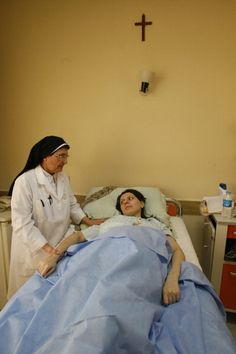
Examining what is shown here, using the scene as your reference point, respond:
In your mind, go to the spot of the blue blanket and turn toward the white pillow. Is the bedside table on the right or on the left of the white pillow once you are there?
right

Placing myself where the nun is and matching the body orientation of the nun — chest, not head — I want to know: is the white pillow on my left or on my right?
on my left

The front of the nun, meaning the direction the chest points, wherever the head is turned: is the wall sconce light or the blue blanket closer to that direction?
the blue blanket

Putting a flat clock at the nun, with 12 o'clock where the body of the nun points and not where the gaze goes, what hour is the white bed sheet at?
The white bed sheet is roughly at 11 o'clock from the nun.

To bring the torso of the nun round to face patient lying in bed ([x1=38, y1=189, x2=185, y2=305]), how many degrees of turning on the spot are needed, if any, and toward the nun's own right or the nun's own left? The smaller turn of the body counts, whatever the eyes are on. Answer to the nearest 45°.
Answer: approximately 45° to the nun's own left

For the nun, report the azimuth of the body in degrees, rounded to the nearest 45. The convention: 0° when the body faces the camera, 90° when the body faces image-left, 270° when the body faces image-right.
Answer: approximately 315°

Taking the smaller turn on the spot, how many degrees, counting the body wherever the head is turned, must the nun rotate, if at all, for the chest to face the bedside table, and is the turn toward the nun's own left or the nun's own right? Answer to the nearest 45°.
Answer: approximately 45° to the nun's own left
